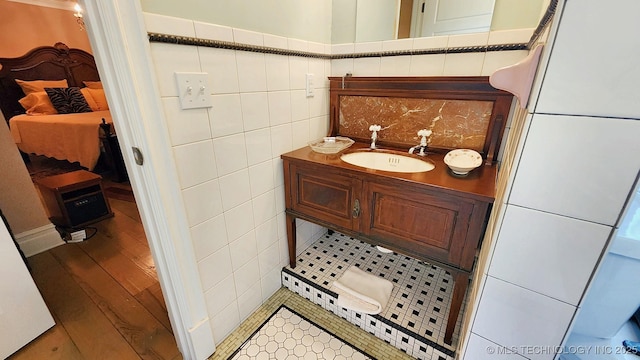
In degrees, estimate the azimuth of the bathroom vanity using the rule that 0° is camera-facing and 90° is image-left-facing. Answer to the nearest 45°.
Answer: approximately 45°

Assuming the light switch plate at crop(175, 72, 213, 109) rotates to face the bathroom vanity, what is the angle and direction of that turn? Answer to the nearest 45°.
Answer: approximately 45° to its left

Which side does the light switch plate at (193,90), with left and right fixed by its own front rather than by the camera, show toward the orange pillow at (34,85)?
back

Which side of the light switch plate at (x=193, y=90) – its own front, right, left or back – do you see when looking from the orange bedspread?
back

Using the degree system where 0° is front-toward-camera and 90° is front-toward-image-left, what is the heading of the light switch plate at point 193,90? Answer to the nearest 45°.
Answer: approximately 315°

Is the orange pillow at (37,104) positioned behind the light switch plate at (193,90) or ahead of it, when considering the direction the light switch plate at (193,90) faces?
behind

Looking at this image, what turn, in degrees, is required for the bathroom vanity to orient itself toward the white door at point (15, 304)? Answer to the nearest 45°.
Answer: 0° — it already faces it

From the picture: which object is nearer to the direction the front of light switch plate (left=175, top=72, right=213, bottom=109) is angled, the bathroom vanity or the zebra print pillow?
the bathroom vanity

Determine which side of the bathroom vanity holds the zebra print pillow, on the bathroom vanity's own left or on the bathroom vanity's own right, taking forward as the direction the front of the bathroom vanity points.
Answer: on the bathroom vanity's own right

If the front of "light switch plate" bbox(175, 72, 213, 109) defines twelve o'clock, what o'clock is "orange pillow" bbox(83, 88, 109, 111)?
The orange pillow is roughly at 7 o'clock from the light switch plate.

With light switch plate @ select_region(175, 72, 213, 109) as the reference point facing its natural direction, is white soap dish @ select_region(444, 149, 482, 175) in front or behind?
in front

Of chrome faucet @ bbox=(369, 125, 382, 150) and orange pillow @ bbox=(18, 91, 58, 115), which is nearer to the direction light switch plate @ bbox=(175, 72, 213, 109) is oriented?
the chrome faucet
